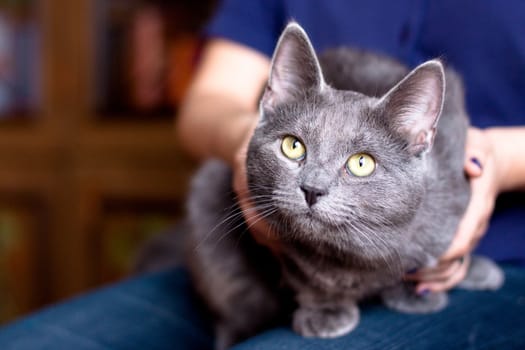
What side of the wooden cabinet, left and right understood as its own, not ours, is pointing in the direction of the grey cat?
front

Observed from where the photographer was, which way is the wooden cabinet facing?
facing the viewer
